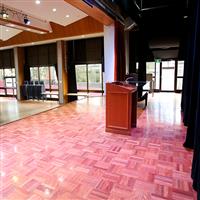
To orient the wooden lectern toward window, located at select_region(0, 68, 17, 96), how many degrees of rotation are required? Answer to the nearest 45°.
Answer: approximately 45° to its right

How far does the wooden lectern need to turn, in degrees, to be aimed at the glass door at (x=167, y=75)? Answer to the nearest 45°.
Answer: approximately 90° to its right

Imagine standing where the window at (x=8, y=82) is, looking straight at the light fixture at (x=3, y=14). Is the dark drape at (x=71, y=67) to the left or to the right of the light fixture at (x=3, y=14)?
left

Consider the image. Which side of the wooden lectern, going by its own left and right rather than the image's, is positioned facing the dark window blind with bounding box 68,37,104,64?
right

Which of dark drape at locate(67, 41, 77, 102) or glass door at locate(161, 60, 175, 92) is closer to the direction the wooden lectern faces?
the dark drape

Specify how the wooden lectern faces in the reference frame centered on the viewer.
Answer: facing to the left of the viewer

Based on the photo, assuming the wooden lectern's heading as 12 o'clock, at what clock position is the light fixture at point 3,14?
The light fixture is roughly at 1 o'clock from the wooden lectern.
